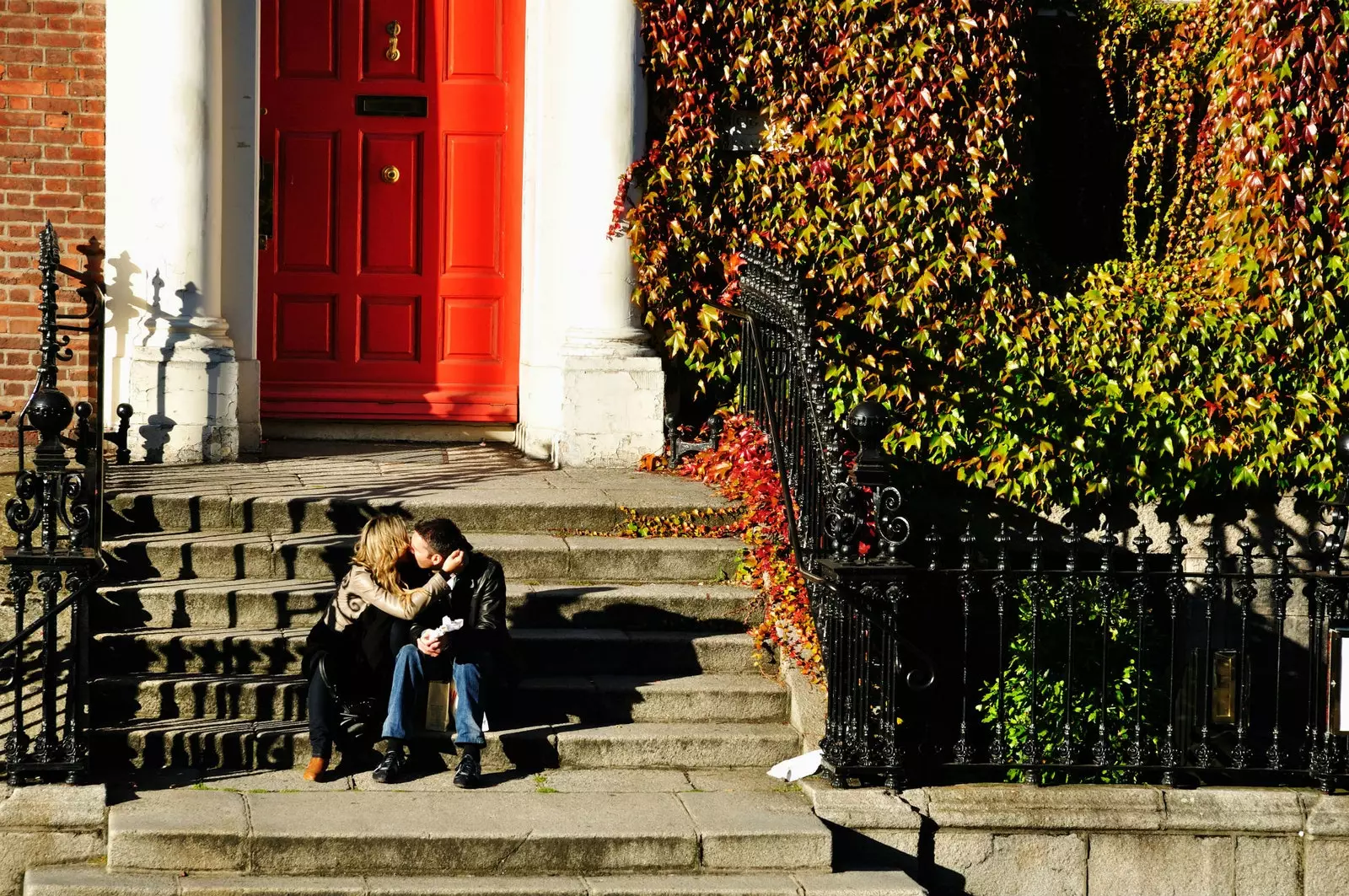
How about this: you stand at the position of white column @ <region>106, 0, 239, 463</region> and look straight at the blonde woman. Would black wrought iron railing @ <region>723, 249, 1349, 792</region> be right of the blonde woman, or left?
left

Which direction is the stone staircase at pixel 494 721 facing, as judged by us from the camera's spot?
facing the viewer

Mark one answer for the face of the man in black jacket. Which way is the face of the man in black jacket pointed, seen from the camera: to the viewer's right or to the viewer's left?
to the viewer's left

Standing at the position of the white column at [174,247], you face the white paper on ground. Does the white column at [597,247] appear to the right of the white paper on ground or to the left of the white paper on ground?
left

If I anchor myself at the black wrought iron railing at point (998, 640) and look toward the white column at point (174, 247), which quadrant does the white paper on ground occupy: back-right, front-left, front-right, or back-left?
front-left

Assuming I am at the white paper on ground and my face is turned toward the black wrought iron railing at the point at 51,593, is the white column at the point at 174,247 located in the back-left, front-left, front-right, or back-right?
front-right

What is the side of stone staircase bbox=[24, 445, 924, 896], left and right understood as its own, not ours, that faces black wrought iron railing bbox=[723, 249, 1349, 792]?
left
